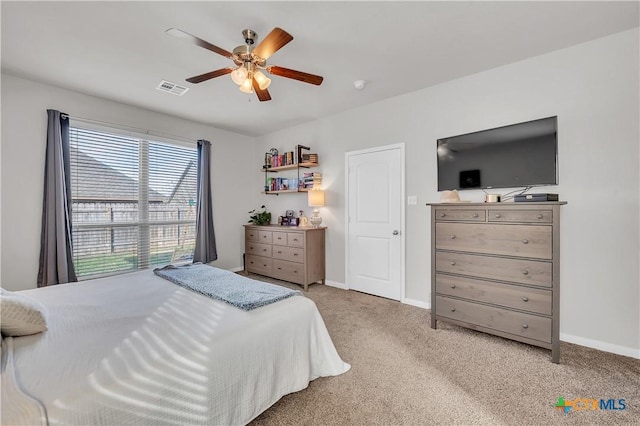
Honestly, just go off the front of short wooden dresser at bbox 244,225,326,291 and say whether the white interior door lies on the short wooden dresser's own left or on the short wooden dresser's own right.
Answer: on the short wooden dresser's own left

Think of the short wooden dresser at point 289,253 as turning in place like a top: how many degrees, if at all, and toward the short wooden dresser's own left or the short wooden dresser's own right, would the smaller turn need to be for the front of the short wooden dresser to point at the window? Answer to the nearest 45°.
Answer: approximately 45° to the short wooden dresser's own right

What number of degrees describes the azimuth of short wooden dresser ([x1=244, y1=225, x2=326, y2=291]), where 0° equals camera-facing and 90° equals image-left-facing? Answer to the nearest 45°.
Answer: approximately 45°

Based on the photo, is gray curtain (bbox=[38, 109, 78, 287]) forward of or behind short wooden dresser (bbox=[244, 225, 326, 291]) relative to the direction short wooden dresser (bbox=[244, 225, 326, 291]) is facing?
forward

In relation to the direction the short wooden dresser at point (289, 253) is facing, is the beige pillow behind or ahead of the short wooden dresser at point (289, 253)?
ahead

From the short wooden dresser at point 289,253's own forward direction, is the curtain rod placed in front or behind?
in front

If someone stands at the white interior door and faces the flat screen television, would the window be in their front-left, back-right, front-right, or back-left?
back-right

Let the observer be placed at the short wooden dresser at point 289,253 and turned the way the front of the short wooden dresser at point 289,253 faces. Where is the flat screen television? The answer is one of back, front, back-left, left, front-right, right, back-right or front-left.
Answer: left
